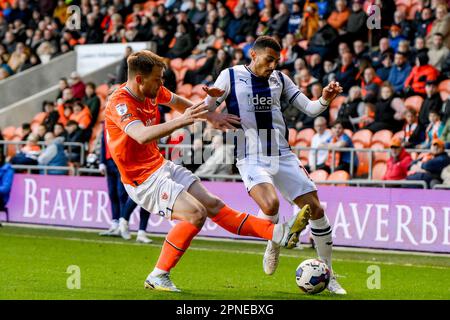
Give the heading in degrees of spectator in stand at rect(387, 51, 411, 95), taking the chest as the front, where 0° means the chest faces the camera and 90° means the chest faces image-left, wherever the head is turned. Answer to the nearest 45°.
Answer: approximately 45°

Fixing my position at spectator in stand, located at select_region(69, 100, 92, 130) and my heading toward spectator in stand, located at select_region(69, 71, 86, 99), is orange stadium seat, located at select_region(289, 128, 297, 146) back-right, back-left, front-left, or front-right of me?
back-right

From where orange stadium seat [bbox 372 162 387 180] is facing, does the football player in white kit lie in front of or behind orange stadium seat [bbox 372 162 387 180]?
in front

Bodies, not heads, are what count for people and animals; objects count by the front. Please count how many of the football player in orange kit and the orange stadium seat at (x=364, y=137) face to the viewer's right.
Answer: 1

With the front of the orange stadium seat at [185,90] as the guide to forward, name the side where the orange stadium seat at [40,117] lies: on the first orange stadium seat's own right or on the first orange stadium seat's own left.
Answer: on the first orange stadium seat's own right

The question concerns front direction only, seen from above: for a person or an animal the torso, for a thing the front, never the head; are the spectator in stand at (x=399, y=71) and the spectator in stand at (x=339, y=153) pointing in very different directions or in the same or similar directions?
same or similar directions

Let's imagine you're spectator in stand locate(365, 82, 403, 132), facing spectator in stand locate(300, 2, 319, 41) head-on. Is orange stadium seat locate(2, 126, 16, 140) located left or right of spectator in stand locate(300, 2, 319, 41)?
left

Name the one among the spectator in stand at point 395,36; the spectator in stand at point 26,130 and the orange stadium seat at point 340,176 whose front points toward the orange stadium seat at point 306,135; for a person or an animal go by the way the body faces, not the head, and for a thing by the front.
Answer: the spectator in stand at point 395,36

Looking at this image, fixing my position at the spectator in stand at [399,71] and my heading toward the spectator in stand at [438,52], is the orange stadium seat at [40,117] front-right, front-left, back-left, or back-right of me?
back-left

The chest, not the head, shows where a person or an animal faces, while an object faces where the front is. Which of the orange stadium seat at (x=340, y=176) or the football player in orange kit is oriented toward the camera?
the orange stadium seat

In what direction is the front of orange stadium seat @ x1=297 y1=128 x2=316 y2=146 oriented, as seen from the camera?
facing the viewer and to the left of the viewer

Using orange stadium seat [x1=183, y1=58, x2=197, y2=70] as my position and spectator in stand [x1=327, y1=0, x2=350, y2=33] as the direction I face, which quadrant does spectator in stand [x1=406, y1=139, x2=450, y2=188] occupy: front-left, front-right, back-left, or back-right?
front-right

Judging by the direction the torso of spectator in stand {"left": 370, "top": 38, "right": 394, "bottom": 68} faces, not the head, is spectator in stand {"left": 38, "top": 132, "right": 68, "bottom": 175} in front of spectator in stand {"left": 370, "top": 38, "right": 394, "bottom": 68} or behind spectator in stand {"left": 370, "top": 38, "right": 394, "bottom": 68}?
in front

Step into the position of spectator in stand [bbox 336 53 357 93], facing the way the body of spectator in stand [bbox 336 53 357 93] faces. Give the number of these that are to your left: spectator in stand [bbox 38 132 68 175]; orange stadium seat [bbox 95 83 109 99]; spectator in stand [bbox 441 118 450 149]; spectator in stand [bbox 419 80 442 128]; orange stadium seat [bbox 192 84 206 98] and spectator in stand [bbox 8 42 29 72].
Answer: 2
